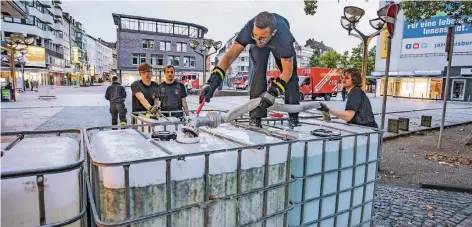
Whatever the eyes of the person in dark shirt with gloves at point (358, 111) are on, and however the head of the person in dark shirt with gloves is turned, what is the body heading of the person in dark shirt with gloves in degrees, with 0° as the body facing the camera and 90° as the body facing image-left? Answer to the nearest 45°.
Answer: approximately 90°

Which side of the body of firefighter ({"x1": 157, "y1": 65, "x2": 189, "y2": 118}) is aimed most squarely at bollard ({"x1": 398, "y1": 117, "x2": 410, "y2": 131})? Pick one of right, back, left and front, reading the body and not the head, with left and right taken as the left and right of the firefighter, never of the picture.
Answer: left

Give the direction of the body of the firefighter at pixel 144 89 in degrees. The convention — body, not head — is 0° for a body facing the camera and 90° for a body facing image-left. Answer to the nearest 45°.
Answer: approximately 315°

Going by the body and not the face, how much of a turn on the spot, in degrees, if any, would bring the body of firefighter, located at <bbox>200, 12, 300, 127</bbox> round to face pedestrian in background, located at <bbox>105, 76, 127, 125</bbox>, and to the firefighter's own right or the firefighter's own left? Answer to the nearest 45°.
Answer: approximately 90° to the firefighter's own right
